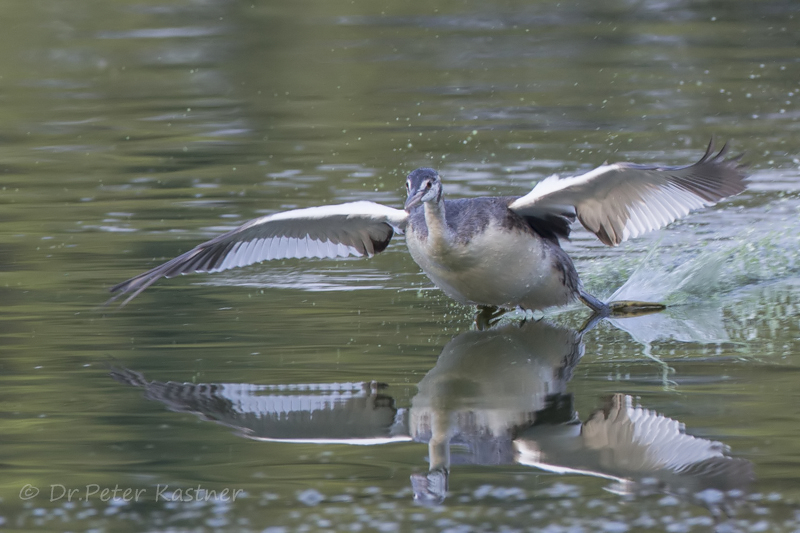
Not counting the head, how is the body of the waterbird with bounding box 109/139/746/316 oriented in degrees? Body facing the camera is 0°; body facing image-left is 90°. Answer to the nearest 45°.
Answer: approximately 45°
